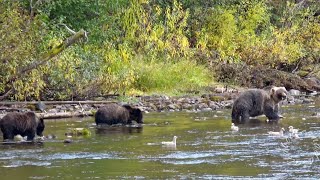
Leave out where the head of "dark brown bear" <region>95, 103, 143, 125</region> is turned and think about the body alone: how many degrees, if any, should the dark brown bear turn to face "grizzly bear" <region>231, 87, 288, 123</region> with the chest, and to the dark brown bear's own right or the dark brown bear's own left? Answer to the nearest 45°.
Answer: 0° — it already faces it

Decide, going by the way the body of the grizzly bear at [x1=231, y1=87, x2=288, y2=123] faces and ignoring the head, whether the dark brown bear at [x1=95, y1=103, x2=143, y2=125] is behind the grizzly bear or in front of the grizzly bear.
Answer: behind

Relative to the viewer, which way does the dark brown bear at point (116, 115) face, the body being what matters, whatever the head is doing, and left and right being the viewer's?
facing to the right of the viewer

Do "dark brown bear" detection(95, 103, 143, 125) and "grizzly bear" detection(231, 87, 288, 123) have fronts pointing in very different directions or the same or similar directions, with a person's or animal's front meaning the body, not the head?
same or similar directions

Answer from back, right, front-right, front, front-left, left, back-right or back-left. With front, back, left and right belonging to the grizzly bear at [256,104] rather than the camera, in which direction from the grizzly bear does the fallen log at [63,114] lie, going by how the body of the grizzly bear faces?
back

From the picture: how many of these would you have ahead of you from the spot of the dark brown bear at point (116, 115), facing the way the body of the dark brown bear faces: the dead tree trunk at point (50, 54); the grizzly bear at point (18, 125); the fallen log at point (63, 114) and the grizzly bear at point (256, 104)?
1

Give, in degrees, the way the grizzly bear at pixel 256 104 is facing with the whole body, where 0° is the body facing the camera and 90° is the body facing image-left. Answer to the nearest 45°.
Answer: approximately 270°

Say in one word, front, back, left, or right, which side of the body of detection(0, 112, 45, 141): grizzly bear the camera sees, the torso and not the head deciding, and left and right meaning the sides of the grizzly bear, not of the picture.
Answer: right
